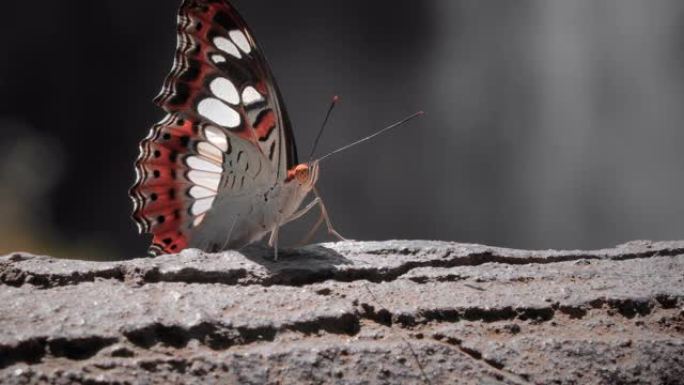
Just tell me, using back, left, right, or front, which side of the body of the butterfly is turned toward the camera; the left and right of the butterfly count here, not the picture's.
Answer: right
